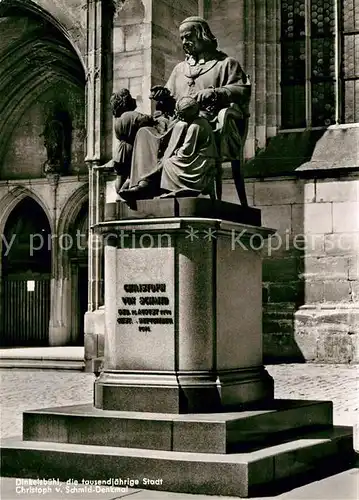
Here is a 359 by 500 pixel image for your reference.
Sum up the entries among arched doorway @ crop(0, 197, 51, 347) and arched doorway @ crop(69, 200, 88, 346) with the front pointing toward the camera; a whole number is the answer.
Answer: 2

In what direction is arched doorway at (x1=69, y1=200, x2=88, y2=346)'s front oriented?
toward the camera

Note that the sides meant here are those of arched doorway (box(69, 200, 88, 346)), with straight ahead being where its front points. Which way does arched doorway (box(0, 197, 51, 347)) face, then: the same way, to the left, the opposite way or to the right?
the same way

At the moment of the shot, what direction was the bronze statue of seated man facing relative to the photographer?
facing the viewer and to the left of the viewer

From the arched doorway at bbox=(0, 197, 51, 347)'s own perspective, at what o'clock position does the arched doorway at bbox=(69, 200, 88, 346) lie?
the arched doorway at bbox=(69, 200, 88, 346) is roughly at 10 o'clock from the arched doorway at bbox=(0, 197, 51, 347).

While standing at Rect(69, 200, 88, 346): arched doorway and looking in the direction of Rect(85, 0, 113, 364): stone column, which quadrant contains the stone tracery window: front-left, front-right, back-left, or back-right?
front-left

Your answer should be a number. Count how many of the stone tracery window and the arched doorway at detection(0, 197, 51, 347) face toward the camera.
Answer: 2

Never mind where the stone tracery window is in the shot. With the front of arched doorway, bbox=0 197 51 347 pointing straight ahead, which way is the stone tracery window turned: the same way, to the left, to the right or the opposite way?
the same way

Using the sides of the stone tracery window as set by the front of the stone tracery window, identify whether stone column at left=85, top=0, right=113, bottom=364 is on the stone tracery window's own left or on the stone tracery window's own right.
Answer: on the stone tracery window's own right

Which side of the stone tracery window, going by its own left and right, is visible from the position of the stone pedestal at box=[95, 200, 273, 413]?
front

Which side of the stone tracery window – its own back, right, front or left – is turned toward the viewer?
front

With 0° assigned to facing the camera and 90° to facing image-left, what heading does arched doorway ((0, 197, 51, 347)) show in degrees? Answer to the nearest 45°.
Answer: approximately 0°

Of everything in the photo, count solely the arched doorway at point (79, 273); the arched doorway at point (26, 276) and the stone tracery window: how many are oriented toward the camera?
3
